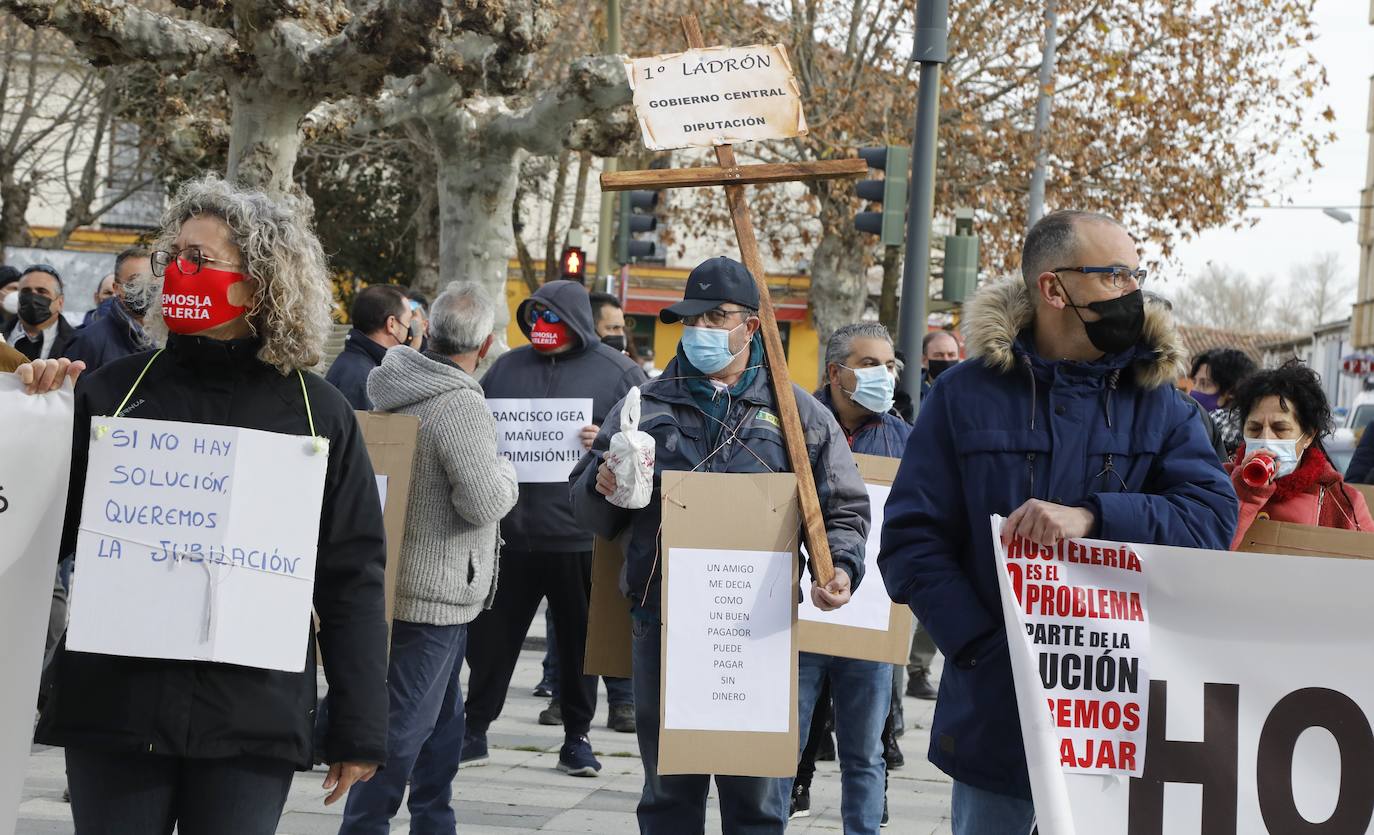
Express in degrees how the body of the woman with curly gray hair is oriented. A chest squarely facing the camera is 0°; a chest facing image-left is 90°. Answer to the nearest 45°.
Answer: approximately 45°

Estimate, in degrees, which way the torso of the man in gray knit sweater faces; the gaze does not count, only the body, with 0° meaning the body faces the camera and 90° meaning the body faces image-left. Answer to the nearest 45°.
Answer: approximately 225°

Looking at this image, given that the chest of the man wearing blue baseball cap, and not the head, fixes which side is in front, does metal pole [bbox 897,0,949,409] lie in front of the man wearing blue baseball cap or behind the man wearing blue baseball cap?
behind

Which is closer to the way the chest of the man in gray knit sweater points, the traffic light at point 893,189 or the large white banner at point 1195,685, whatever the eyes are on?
the traffic light

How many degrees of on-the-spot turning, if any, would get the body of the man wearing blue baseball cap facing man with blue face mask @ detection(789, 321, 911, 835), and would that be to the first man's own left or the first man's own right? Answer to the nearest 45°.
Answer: approximately 135° to the first man's own left

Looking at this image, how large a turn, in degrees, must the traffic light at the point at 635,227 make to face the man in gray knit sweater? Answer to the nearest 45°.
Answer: approximately 90° to its right

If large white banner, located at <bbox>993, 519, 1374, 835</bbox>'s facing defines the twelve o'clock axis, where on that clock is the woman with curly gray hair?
The woman with curly gray hair is roughly at 2 o'clock from the large white banner.

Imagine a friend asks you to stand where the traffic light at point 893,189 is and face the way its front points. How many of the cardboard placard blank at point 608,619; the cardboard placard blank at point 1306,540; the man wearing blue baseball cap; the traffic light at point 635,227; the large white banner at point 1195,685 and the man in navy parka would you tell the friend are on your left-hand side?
5

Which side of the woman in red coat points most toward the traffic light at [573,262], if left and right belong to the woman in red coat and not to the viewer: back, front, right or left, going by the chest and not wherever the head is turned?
back

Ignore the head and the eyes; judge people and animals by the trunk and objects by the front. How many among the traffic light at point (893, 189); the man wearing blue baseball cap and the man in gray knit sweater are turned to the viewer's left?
1

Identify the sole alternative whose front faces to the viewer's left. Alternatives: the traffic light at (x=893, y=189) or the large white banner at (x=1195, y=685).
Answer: the traffic light

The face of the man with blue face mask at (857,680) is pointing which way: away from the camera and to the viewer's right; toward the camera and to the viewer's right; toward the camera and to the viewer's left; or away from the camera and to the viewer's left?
toward the camera and to the viewer's right

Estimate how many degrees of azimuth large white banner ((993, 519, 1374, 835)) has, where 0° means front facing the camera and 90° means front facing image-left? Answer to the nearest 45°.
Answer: approximately 0°
